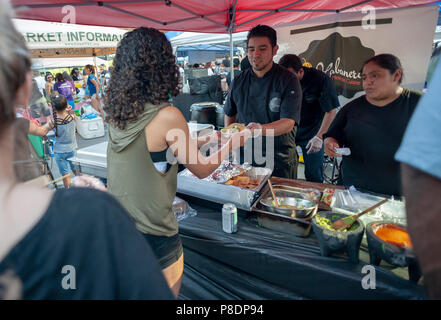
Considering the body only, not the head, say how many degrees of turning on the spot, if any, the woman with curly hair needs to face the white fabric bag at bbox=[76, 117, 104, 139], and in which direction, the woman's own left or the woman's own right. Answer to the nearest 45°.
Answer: approximately 45° to the woman's own left

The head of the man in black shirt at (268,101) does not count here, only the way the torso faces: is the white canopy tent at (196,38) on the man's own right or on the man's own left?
on the man's own right

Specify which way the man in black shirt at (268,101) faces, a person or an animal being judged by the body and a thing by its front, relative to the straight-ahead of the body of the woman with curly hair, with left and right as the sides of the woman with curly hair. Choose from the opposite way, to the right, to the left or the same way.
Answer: the opposite way

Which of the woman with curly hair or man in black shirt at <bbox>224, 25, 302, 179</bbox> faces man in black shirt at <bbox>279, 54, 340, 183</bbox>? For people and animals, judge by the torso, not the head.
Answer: the woman with curly hair

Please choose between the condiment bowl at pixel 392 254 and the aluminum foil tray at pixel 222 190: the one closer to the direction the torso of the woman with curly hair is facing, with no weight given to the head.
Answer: the aluminum foil tray

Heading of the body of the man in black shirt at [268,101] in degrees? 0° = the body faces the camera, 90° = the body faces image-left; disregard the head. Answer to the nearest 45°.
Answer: approximately 45°
